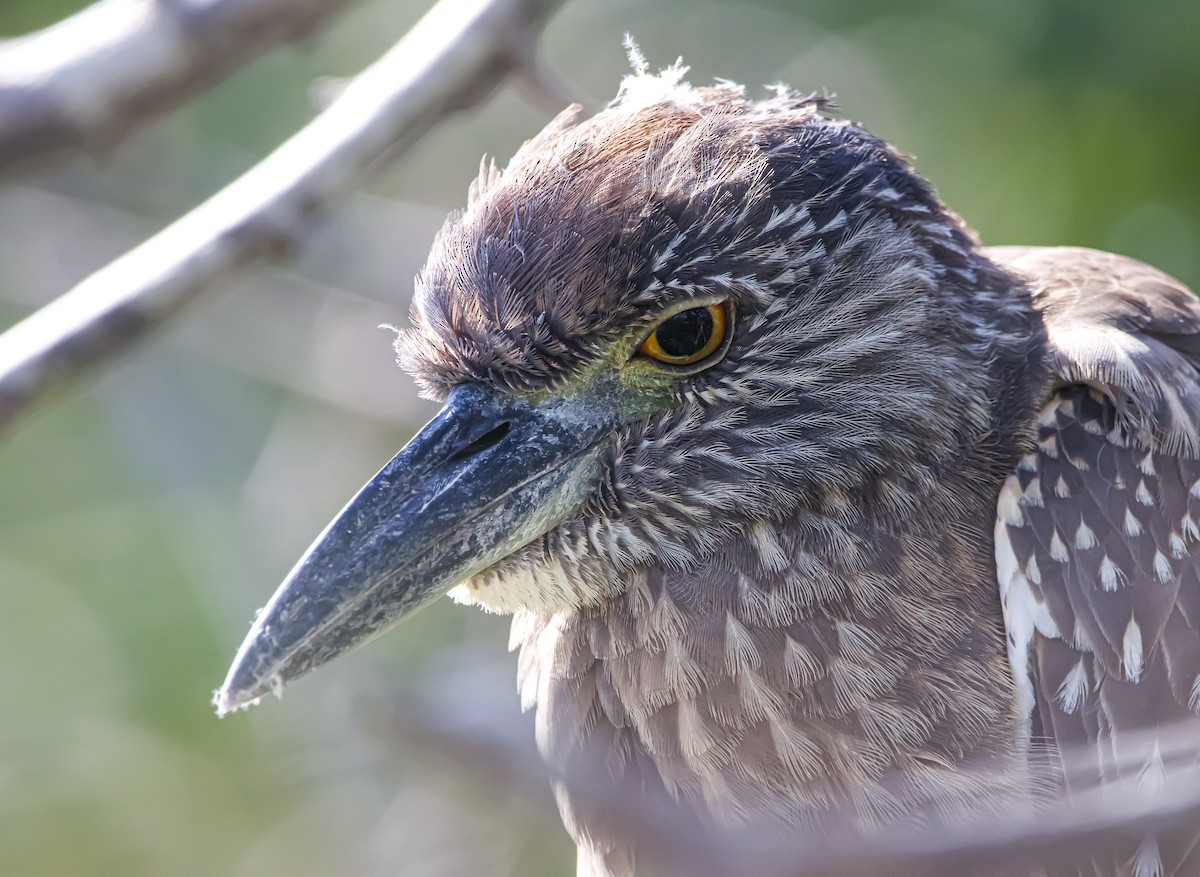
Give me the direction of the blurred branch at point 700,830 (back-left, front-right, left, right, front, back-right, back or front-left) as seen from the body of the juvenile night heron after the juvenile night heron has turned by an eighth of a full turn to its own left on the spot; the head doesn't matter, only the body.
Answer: front

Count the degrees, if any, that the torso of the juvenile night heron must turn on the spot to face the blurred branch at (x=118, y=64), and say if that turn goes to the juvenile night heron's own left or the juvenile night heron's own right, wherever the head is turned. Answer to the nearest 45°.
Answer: approximately 45° to the juvenile night heron's own right

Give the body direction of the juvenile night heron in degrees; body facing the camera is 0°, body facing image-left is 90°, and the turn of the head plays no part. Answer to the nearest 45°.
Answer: approximately 45°
